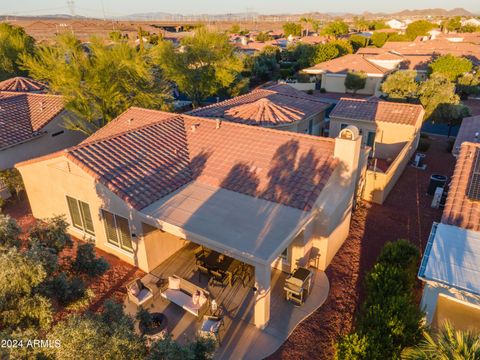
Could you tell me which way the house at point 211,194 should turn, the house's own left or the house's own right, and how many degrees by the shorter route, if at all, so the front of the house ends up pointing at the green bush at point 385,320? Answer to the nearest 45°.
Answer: approximately 90° to the house's own right

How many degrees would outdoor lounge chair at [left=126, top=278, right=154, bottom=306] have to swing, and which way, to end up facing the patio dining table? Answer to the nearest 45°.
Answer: approximately 45° to its left

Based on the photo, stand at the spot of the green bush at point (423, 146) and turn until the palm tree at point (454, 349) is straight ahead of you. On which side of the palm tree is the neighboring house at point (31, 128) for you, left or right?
right

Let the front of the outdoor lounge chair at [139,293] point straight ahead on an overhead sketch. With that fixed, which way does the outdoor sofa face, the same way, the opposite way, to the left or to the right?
to the right

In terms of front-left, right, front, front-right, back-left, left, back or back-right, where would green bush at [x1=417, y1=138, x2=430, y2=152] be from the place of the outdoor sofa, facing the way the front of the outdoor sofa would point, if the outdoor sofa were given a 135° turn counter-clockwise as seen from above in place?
front-left

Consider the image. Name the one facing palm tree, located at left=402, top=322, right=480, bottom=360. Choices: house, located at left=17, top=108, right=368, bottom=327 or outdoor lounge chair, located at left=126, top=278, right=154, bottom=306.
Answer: the outdoor lounge chair

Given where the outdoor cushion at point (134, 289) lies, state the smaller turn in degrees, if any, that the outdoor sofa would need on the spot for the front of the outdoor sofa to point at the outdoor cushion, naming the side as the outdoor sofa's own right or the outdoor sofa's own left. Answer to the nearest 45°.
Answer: approximately 90° to the outdoor sofa's own right

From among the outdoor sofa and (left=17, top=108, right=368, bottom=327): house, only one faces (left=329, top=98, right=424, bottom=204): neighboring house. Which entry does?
the house

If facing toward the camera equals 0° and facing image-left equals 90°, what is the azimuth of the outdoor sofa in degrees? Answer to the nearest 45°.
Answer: approximately 45°
